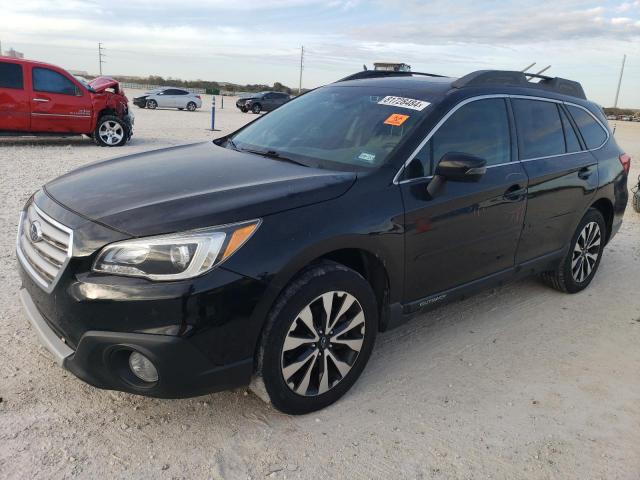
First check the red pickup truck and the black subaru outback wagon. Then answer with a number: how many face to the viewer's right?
1

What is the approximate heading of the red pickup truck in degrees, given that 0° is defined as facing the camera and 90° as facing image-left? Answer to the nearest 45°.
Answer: approximately 270°

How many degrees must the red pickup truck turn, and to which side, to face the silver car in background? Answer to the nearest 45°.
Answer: approximately 90° to its left

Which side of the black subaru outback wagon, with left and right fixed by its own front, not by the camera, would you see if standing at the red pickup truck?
right

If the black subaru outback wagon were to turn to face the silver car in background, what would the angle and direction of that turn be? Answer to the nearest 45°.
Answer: approximately 135° to its right

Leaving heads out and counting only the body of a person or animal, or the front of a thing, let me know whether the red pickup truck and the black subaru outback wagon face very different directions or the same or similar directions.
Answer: very different directions

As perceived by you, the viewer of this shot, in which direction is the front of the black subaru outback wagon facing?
facing the viewer and to the left of the viewer
